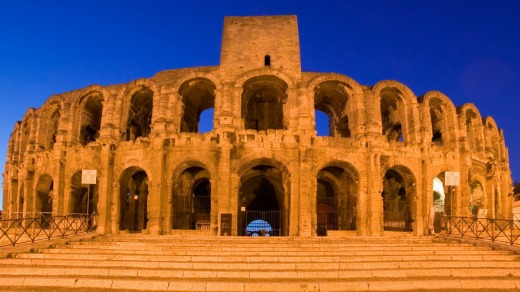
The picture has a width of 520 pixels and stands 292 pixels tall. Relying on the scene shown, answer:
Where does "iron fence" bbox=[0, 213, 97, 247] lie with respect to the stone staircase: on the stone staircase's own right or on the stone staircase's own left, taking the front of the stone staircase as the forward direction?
on the stone staircase's own right

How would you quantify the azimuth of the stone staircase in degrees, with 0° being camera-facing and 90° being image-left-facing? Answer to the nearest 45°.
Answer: approximately 0°

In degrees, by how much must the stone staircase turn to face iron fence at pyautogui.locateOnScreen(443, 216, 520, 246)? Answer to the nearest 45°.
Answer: approximately 135° to its left
